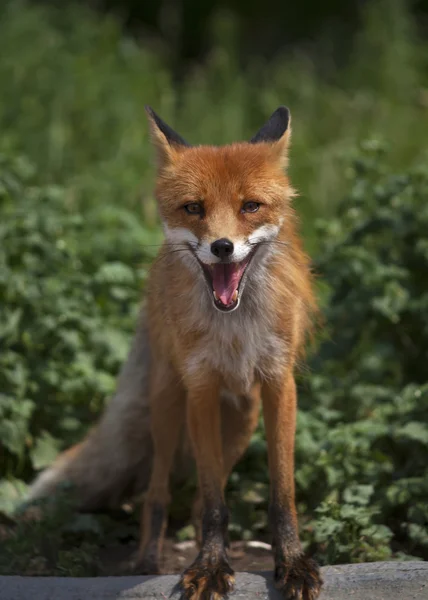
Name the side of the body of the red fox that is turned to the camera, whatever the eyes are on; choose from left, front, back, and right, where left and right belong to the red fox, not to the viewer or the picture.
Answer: front
